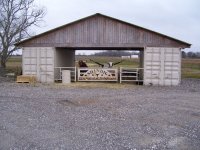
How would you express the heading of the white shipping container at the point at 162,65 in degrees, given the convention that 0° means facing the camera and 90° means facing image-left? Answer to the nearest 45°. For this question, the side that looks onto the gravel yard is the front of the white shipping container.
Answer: approximately 0°

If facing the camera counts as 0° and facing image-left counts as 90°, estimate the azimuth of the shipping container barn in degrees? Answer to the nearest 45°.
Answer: approximately 0°
